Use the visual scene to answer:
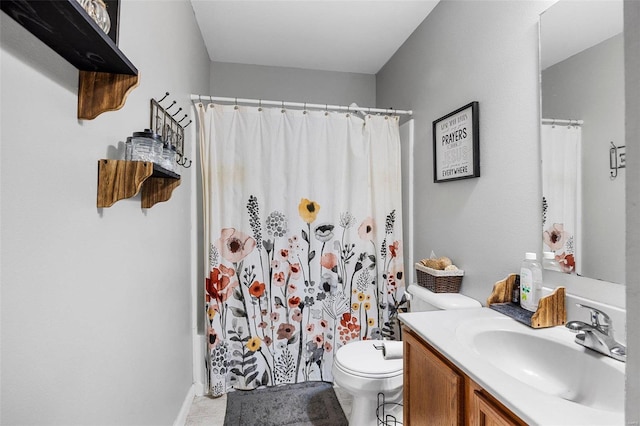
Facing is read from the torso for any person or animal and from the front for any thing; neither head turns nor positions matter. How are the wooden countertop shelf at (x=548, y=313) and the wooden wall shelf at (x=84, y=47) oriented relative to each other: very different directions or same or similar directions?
very different directions

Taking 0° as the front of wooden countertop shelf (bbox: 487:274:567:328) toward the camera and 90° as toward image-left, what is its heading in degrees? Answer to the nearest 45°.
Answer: approximately 45°

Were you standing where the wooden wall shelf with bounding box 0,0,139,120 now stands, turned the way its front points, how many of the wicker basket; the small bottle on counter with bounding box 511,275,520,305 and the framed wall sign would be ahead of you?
3

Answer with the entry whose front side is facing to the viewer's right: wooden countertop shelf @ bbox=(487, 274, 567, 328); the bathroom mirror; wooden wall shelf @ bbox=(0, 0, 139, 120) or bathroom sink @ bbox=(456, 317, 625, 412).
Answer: wooden wall shelf @ bbox=(0, 0, 139, 120)

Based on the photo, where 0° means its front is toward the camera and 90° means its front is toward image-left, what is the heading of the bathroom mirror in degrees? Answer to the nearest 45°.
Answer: approximately 45°

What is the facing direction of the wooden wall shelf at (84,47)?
to the viewer's right

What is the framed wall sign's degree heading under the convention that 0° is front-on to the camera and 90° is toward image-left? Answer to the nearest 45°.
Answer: approximately 45°
